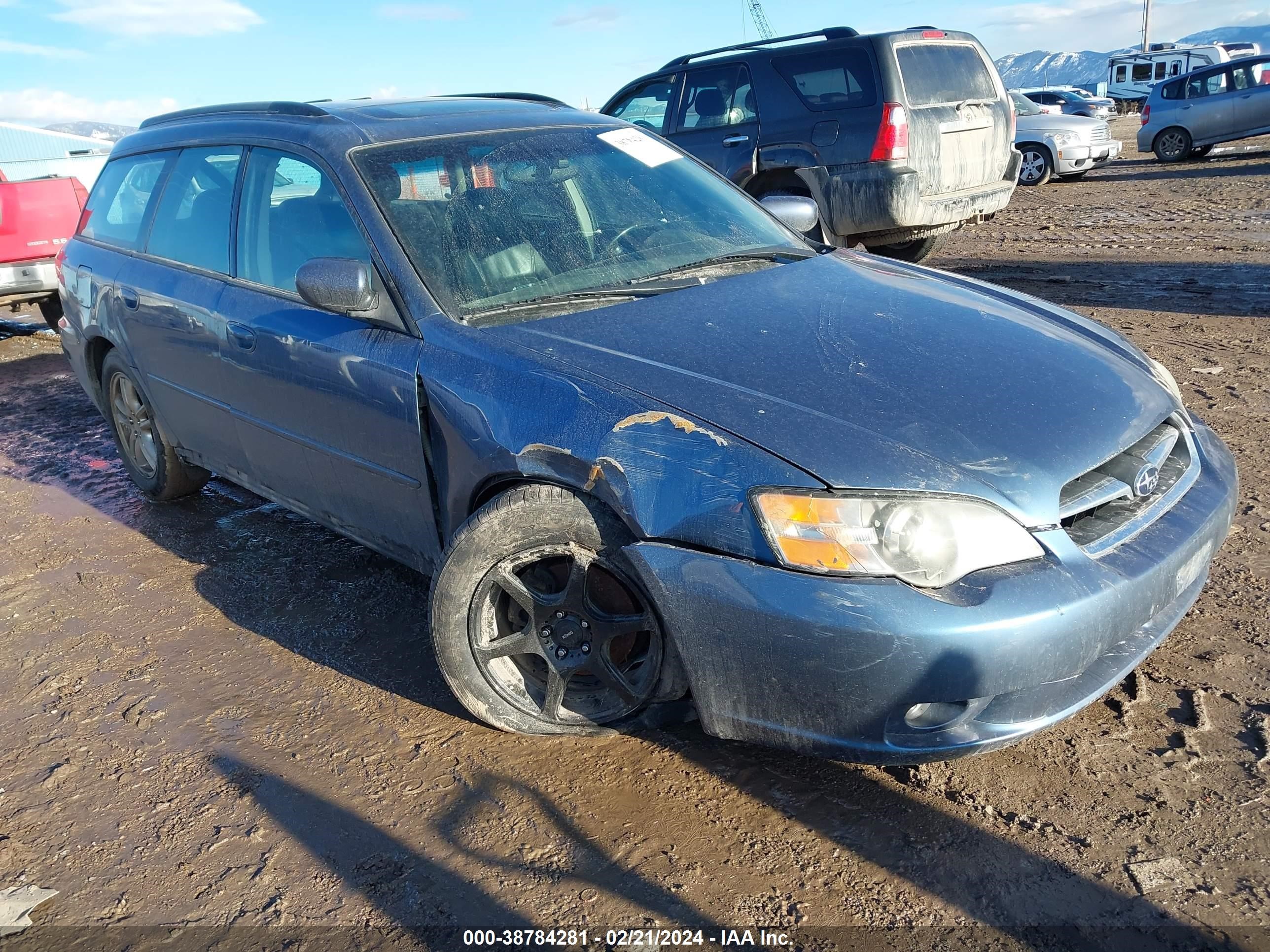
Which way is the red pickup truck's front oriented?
away from the camera

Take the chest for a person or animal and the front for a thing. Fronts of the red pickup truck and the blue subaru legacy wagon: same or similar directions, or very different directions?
very different directions

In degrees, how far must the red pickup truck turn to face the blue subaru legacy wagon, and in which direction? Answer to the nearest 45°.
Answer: approximately 180°

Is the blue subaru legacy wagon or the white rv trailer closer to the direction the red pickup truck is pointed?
the white rv trailer

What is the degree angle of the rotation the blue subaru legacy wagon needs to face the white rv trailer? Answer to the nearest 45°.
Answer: approximately 90° to its left

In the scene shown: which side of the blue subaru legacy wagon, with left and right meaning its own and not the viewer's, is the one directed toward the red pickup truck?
back

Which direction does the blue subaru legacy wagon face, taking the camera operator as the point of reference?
facing the viewer and to the right of the viewer

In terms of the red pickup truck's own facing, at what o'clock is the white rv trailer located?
The white rv trailer is roughly at 2 o'clock from the red pickup truck.

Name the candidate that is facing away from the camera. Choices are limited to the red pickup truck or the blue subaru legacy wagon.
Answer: the red pickup truck
